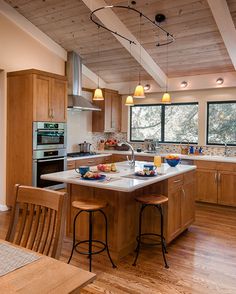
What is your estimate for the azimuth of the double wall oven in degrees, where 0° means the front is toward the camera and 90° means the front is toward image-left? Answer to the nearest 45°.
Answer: approximately 315°

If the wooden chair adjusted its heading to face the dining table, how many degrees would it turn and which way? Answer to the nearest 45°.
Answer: approximately 45° to its left

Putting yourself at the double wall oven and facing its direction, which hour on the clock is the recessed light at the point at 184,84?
The recessed light is roughly at 10 o'clock from the double wall oven.

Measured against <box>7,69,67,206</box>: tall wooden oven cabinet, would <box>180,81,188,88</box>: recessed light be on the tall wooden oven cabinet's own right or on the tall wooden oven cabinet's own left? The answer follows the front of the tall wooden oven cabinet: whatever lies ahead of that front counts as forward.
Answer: on the tall wooden oven cabinet's own left

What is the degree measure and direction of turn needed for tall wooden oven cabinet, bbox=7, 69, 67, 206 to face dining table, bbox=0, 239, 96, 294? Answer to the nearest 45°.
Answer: approximately 45° to its right

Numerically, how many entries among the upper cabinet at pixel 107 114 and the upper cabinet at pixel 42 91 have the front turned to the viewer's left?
0

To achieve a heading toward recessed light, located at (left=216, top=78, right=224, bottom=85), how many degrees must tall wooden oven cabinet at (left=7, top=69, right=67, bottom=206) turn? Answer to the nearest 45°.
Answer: approximately 45° to its left

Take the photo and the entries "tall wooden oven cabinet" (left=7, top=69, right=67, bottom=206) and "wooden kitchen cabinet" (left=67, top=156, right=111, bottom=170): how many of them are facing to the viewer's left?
0

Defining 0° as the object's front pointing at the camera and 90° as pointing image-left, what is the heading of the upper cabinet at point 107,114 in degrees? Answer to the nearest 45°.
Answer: approximately 315°

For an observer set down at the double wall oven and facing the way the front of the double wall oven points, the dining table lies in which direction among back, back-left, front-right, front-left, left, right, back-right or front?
front-right

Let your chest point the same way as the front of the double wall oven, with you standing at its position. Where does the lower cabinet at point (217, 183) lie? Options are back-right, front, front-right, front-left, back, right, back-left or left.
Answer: front-left

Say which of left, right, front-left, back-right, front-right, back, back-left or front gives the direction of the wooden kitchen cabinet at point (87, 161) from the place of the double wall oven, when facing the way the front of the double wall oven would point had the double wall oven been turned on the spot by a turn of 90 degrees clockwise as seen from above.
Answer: back

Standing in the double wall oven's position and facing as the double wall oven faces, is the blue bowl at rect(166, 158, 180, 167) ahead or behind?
ahead

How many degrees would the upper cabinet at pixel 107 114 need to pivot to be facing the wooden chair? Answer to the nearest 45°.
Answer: approximately 45° to its right

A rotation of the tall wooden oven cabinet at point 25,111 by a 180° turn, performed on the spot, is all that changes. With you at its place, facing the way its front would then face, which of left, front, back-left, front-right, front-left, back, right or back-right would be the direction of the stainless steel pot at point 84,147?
right

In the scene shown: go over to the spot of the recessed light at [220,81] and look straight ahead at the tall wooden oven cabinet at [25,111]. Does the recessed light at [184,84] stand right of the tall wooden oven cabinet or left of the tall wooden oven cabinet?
right
